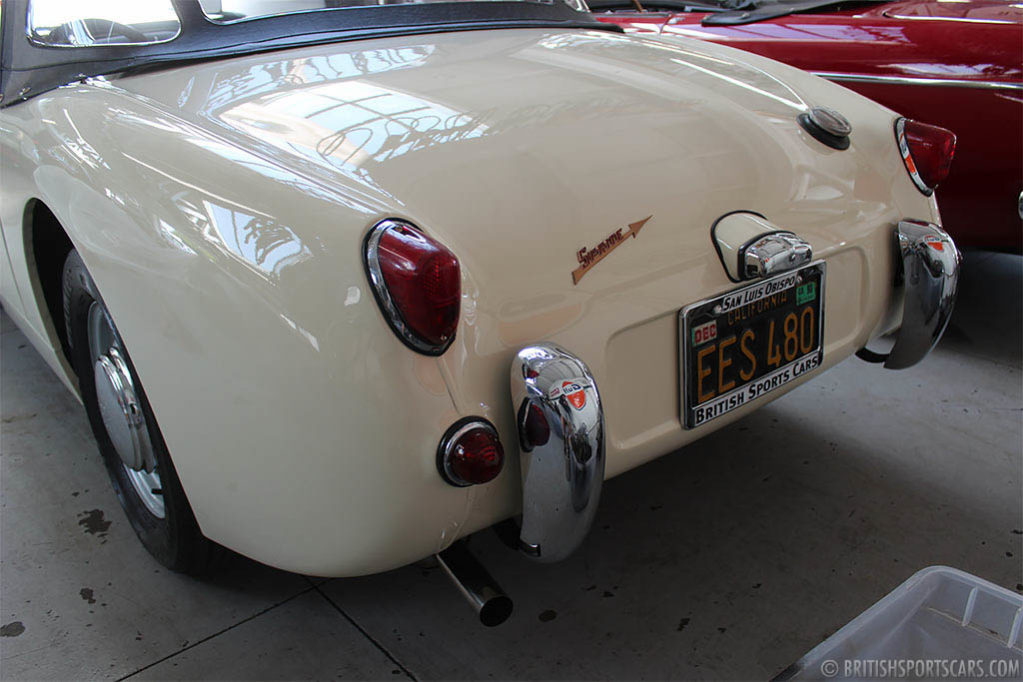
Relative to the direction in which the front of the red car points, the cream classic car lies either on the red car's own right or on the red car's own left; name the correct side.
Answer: on the red car's own left

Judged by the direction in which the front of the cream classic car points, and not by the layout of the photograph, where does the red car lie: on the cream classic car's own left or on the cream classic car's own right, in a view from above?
on the cream classic car's own right

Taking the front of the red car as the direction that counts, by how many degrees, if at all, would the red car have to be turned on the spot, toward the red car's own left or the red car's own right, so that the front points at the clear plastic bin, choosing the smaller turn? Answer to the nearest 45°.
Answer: approximately 90° to the red car's own left

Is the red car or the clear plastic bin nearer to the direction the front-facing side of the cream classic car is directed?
the red car

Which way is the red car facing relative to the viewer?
to the viewer's left

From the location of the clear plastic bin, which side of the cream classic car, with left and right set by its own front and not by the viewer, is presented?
back

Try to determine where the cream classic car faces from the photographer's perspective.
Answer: facing away from the viewer and to the left of the viewer
